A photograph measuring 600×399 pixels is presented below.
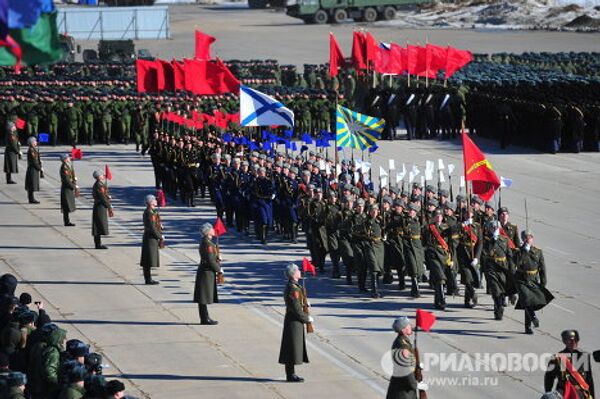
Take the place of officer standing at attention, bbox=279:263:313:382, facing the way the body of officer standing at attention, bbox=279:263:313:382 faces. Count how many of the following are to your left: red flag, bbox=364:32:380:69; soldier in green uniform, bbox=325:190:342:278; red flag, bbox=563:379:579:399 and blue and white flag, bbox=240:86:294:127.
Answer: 3

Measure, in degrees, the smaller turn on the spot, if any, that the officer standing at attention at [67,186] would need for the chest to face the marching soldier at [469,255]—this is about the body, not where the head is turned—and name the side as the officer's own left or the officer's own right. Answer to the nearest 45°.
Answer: approximately 45° to the officer's own right

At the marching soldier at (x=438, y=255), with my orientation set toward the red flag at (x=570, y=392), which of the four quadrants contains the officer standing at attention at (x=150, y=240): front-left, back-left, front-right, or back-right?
back-right

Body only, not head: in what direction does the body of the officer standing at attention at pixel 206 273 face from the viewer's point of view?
to the viewer's right

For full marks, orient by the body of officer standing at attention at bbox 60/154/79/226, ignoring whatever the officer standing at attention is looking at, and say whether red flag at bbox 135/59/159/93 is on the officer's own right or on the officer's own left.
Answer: on the officer's own left

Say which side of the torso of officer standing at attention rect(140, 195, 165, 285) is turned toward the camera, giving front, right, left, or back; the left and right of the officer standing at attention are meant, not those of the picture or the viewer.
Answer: right

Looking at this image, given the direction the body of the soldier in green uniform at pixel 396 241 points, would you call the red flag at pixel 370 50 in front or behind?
behind

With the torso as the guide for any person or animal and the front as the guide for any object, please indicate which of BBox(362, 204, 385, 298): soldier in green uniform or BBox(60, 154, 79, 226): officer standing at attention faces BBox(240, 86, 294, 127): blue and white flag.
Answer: the officer standing at attention

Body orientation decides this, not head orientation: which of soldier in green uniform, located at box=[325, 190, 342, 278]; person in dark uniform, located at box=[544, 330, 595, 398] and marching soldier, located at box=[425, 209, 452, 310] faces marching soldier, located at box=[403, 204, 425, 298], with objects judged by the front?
the soldier in green uniform

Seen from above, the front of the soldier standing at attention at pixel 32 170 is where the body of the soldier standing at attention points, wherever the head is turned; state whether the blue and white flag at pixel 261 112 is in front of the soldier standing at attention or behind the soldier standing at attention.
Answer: in front

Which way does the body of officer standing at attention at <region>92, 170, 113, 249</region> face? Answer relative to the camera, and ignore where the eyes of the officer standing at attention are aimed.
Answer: to the viewer's right

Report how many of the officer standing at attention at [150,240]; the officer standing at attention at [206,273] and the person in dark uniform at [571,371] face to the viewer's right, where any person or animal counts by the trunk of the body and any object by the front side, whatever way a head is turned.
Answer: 2

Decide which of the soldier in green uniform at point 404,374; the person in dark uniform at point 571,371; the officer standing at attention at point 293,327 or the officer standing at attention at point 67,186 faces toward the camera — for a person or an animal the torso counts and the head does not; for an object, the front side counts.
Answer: the person in dark uniform
